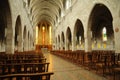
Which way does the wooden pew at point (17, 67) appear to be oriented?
away from the camera
